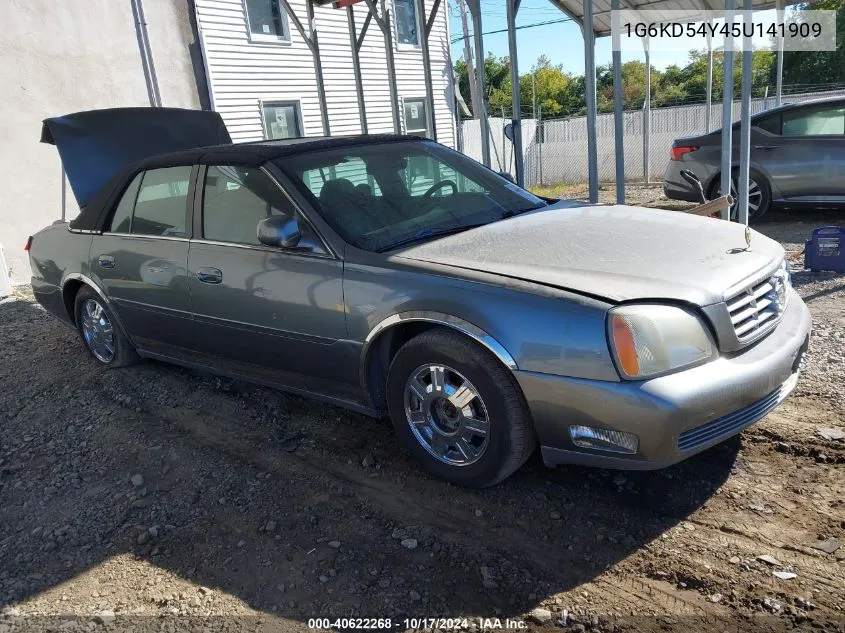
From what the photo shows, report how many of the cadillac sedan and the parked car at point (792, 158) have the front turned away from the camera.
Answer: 0

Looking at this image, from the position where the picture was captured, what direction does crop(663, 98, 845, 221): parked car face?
facing to the right of the viewer

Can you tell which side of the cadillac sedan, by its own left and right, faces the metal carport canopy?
left

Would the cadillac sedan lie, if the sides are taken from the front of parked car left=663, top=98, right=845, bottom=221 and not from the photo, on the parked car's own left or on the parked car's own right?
on the parked car's own right

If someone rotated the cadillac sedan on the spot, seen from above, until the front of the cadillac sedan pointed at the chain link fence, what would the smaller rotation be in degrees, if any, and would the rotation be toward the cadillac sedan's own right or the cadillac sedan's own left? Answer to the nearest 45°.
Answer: approximately 135° to the cadillac sedan's own left

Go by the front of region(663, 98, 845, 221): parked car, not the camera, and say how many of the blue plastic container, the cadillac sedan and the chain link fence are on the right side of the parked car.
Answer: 2

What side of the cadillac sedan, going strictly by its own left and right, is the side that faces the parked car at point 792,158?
left

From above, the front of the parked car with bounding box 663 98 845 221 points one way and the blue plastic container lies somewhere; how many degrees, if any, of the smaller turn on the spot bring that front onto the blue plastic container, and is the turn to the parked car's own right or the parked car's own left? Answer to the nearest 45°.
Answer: approximately 90° to the parked car's own right
